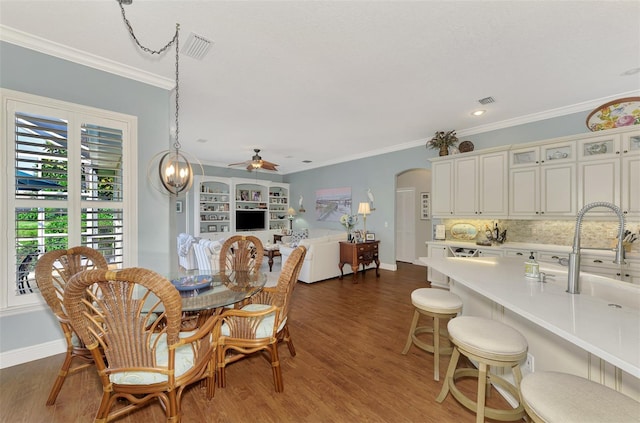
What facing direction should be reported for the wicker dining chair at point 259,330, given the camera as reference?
facing to the left of the viewer

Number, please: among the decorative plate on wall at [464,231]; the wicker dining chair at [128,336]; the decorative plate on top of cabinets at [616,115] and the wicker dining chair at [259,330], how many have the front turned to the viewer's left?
1

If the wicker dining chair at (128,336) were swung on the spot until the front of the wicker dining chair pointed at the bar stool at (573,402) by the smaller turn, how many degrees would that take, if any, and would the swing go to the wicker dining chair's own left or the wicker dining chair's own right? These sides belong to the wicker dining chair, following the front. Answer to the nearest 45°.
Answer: approximately 90° to the wicker dining chair's own right

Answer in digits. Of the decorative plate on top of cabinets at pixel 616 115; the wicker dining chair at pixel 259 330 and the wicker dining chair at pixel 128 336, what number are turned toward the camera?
1

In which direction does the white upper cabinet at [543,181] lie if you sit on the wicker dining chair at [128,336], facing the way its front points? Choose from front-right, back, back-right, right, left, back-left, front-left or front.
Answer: front-right

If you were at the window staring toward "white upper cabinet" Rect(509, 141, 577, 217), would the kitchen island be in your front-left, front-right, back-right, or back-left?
front-right

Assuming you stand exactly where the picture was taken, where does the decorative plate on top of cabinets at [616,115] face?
facing the viewer

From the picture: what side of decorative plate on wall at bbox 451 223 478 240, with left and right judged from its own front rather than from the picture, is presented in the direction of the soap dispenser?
front

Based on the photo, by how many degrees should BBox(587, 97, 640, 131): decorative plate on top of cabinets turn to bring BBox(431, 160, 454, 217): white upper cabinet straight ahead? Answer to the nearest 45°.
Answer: approximately 90° to its right

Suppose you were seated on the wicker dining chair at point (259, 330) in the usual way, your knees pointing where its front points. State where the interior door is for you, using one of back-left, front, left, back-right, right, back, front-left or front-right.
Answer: back-right

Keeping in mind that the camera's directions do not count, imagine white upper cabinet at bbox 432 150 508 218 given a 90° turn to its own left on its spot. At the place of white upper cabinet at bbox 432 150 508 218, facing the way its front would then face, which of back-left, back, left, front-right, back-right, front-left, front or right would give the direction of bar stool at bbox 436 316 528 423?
front-right

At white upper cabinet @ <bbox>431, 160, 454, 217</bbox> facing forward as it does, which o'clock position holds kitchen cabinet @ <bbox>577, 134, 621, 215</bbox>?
The kitchen cabinet is roughly at 8 o'clock from the white upper cabinet.

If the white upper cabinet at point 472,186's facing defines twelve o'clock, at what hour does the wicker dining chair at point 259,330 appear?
The wicker dining chair is roughly at 11 o'clock from the white upper cabinet.

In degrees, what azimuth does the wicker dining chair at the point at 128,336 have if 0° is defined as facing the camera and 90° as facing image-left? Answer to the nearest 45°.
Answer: approximately 225°

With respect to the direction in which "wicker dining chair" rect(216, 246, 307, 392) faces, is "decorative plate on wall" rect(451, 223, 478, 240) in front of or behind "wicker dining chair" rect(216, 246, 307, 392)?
behind
